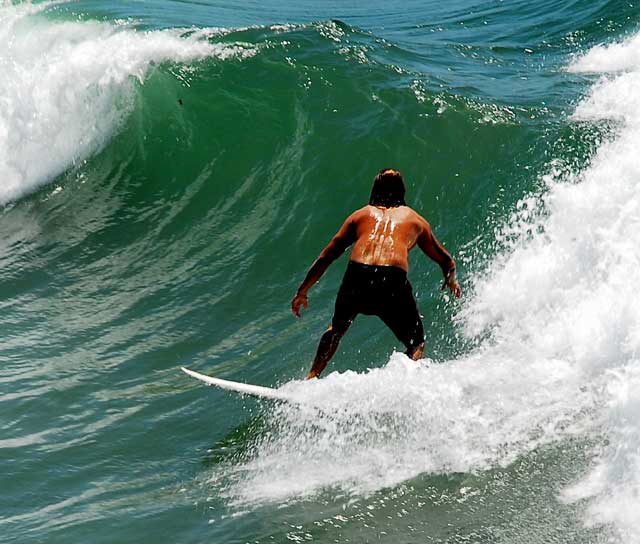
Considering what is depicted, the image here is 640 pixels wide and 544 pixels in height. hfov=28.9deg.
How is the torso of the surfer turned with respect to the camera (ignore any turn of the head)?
away from the camera

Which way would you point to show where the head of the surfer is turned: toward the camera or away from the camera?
away from the camera
